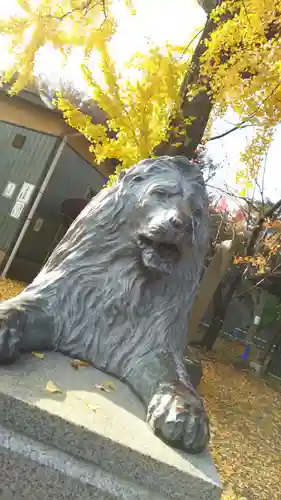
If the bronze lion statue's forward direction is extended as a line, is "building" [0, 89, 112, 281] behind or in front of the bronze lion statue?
behind

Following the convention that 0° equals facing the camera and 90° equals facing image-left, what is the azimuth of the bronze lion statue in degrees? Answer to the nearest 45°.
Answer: approximately 0°

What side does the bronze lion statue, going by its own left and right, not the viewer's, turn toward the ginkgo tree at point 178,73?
back
